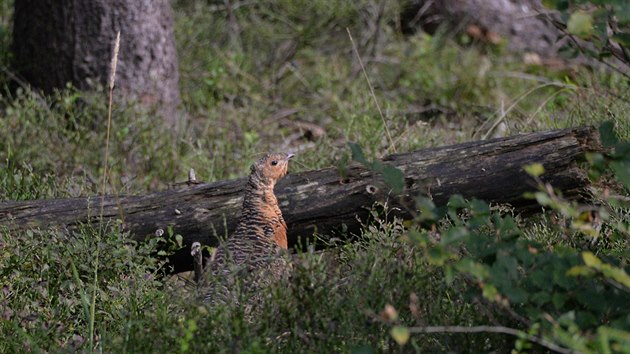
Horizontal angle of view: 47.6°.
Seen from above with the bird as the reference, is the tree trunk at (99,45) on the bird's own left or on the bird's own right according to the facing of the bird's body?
on the bird's own left

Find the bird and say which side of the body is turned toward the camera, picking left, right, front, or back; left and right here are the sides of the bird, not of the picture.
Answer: right

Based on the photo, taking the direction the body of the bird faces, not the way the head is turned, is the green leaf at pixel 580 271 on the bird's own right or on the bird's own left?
on the bird's own right

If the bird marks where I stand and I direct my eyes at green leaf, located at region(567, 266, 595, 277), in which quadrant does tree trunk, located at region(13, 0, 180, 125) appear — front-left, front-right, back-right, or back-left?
back-left

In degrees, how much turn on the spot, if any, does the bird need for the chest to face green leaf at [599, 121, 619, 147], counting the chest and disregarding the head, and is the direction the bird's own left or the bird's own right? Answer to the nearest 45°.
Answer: approximately 45° to the bird's own right

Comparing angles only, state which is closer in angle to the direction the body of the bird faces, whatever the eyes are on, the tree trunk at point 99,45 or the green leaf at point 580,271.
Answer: the green leaf
